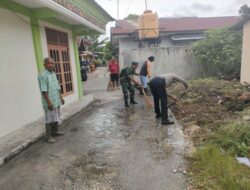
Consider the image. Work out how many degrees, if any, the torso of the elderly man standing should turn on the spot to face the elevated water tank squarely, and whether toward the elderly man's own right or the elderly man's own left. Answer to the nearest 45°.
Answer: approximately 90° to the elderly man's own left

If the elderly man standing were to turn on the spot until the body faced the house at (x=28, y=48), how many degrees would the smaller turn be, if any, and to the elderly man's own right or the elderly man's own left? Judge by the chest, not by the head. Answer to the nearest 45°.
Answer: approximately 135° to the elderly man's own left

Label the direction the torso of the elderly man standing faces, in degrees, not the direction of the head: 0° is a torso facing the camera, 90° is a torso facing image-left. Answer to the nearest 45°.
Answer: approximately 315°

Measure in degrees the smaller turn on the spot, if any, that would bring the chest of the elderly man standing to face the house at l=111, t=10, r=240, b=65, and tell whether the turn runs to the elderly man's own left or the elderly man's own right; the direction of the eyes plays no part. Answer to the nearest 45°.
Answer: approximately 90° to the elderly man's own left
